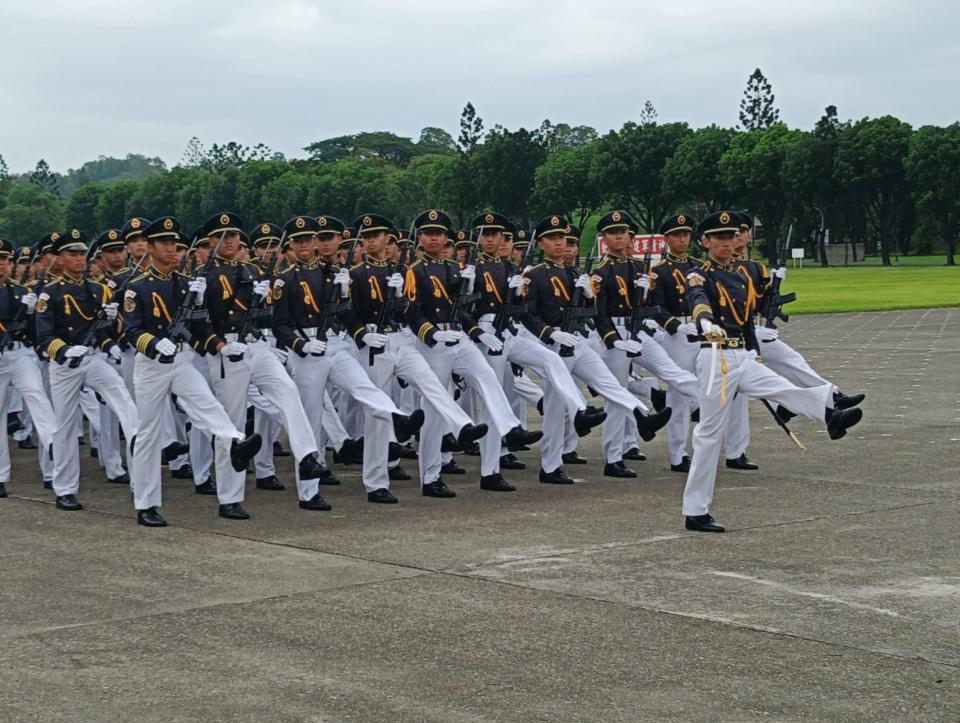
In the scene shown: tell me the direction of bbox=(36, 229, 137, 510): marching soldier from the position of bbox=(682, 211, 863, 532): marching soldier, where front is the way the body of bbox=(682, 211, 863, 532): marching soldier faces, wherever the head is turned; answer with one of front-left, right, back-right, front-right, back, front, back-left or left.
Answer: back-right

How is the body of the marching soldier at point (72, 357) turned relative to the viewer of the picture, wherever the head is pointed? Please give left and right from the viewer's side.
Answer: facing the viewer and to the right of the viewer

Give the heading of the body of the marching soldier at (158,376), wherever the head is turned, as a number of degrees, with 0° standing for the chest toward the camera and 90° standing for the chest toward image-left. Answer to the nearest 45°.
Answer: approximately 315°

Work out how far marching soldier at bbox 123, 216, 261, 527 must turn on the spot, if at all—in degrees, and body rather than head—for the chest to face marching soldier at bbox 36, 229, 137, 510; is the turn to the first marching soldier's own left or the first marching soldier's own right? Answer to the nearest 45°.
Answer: approximately 180°

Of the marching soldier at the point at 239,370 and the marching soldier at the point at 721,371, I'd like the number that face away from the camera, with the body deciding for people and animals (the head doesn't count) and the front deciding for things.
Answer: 0

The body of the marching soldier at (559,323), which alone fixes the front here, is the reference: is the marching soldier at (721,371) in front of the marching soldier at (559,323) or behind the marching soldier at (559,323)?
in front

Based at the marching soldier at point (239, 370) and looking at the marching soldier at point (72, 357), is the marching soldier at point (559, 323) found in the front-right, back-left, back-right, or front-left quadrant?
back-right

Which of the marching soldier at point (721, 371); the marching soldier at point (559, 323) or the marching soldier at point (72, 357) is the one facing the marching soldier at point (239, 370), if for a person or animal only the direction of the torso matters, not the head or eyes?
the marching soldier at point (72, 357)

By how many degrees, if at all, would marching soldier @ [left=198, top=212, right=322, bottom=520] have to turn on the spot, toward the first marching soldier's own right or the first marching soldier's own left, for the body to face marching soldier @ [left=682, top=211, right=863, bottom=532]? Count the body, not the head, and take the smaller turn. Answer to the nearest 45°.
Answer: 0° — they already face them

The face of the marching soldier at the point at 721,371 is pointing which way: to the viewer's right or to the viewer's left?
to the viewer's right

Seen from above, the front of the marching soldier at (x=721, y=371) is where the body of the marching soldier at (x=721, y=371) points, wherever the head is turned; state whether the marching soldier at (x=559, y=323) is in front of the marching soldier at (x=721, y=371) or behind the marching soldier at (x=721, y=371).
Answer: behind
